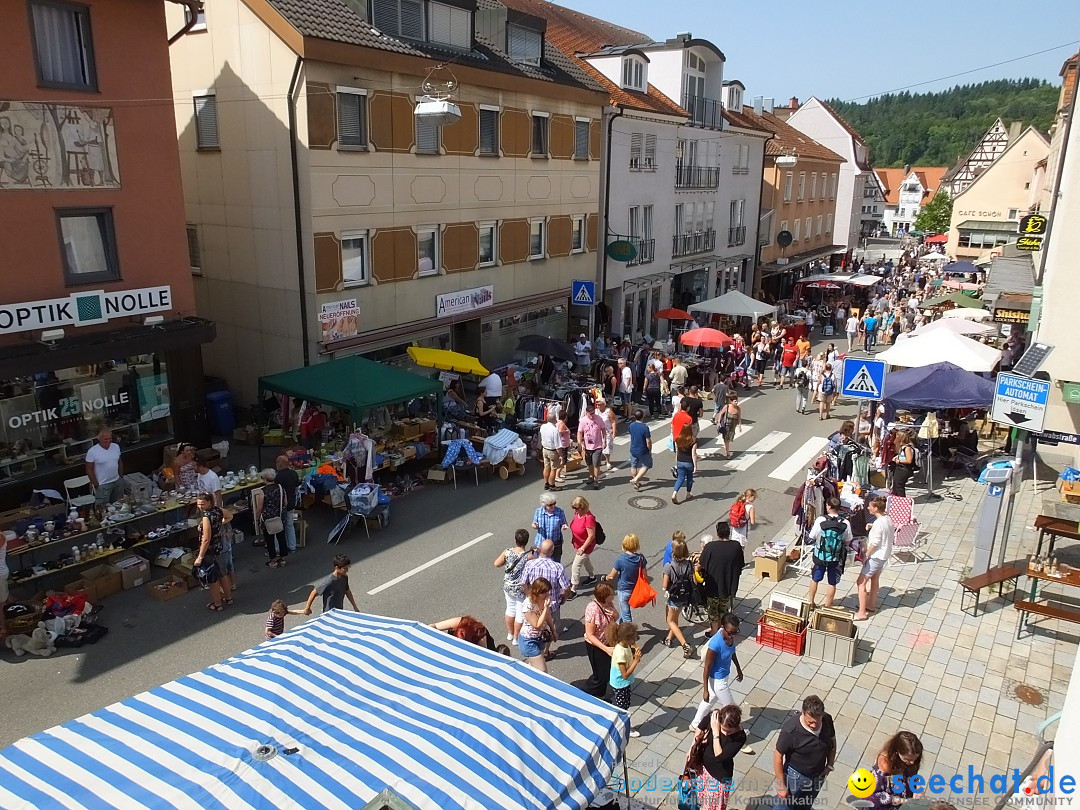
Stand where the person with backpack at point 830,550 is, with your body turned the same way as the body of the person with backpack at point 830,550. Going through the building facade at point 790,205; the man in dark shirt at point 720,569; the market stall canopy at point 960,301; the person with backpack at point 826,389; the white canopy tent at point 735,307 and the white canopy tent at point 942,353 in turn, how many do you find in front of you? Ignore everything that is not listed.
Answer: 5

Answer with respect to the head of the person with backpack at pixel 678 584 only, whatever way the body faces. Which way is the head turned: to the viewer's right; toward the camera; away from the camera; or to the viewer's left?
away from the camera

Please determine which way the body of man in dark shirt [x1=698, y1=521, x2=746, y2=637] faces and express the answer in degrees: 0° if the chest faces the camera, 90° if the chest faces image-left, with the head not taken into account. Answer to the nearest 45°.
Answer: approximately 180°

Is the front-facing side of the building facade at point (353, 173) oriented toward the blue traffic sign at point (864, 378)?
yes

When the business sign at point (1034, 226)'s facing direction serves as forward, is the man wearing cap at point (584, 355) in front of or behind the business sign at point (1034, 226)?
in front

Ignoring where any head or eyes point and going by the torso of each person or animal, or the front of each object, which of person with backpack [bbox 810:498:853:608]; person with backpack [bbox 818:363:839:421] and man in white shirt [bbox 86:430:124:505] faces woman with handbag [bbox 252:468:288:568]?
the man in white shirt

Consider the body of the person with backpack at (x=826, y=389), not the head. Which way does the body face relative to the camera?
away from the camera

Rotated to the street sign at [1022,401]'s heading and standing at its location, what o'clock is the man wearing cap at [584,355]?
The man wearing cap is roughly at 4 o'clock from the street sign.

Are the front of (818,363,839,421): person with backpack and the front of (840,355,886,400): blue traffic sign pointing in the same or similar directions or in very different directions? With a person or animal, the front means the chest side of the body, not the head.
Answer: very different directions

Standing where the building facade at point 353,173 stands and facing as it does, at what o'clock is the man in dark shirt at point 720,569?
The man in dark shirt is roughly at 1 o'clock from the building facade.

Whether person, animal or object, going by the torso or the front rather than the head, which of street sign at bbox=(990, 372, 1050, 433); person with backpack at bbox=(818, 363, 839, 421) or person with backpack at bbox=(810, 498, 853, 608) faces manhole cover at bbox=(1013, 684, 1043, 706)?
the street sign

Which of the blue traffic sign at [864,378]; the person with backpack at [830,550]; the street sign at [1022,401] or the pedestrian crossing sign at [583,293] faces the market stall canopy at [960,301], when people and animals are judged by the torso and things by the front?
the person with backpack

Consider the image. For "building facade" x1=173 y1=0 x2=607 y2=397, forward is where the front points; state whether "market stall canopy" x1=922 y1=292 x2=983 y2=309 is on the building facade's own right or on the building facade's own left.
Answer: on the building facade's own left
